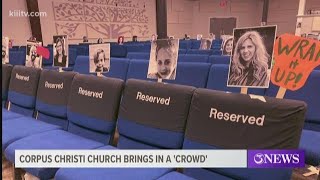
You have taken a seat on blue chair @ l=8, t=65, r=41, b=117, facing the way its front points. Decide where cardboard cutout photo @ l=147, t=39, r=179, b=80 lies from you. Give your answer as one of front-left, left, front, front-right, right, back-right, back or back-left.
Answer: left

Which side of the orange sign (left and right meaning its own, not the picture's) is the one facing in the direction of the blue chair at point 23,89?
right

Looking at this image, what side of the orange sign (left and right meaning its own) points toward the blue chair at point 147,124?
right

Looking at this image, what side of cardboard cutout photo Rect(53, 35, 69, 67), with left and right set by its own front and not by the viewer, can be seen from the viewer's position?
front
